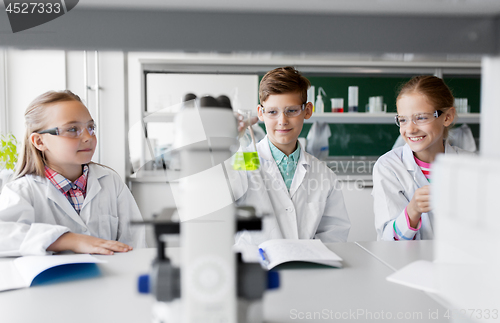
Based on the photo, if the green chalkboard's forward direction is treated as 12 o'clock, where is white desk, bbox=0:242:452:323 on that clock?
The white desk is roughly at 12 o'clock from the green chalkboard.

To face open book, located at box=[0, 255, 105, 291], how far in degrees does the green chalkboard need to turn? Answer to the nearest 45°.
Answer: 0° — it already faces it

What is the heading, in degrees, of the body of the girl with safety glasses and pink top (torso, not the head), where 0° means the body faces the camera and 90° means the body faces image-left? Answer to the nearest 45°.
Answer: approximately 0°

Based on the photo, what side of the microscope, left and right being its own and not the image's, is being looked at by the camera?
back

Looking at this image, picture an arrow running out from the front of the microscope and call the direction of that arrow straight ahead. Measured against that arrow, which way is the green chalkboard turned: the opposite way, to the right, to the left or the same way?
the opposite way

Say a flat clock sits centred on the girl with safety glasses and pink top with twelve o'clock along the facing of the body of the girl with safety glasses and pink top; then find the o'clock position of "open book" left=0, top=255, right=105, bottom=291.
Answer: The open book is roughly at 1 o'clock from the girl with safety glasses and pink top.

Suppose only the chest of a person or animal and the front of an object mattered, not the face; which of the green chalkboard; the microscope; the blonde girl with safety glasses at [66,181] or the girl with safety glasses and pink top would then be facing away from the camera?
the microscope

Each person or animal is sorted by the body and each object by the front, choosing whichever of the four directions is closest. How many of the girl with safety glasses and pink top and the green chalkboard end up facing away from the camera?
0

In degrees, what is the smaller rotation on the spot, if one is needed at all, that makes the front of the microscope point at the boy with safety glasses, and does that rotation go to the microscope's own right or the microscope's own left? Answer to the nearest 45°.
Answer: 0° — it already faces them

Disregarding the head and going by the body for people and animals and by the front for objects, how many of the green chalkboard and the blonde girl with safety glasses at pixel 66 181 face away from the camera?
0
